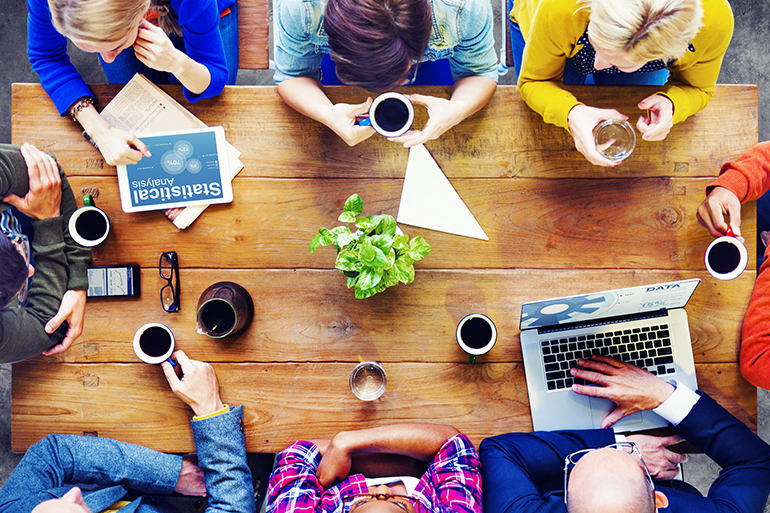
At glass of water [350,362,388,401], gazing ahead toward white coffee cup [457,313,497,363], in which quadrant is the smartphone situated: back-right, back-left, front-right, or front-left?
back-left

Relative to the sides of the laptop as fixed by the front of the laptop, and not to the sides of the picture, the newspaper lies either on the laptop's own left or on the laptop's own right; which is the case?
on the laptop's own right

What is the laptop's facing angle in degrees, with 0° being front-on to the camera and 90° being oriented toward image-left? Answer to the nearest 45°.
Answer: approximately 0°

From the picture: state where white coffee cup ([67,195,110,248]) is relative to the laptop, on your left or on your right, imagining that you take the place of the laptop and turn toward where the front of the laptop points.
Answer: on your right
